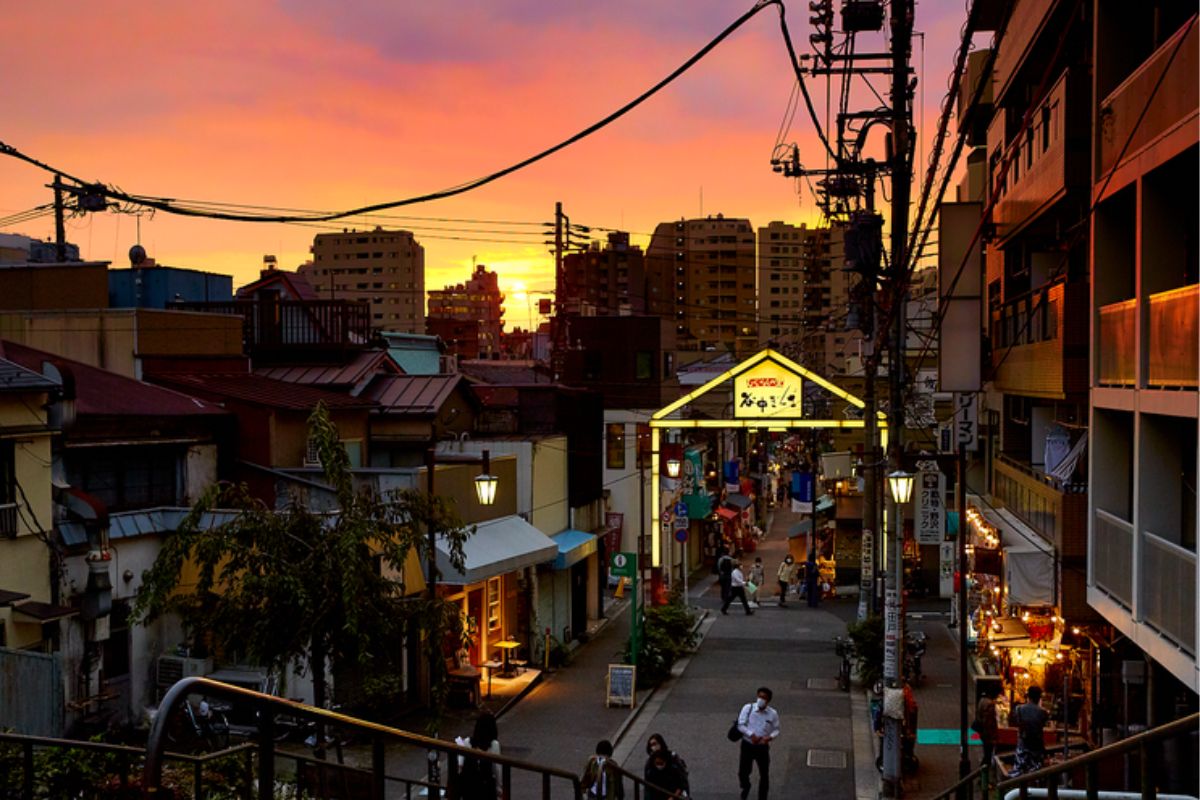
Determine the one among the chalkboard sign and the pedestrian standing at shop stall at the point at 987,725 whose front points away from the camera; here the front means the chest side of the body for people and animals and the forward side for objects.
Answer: the pedestrian standing at shop stall

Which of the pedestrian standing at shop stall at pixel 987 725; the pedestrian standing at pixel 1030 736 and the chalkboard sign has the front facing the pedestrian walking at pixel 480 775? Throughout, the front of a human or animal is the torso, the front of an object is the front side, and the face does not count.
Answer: the chalkboard sign

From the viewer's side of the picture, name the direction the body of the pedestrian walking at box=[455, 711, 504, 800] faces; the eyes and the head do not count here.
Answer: away from the camera

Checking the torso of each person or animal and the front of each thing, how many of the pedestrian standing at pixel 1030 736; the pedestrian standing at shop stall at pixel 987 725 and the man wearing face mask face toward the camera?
1

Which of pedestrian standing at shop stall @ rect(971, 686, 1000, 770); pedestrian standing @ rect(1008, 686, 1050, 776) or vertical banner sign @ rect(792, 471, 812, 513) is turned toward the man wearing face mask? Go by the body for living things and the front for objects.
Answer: the vertical banner sign

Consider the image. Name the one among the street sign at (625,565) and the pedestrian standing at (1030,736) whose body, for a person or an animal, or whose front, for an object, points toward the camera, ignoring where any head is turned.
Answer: the street sign

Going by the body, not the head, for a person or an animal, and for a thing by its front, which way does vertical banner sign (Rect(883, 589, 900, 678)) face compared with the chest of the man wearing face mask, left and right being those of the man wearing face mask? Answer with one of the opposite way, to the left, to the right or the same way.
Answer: the same way

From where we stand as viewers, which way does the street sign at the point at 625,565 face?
facing the viewer

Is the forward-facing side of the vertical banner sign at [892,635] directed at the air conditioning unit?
no

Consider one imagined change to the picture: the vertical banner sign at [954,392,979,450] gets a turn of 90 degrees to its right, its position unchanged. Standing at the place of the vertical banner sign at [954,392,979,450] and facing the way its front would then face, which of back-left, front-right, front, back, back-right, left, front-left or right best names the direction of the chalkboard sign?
front-left

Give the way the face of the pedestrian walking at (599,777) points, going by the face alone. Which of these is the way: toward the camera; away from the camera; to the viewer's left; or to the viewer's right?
away from the camera

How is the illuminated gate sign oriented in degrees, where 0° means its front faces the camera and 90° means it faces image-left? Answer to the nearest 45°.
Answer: approximately 0°

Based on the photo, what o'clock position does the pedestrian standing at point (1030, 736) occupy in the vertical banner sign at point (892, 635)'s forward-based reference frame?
The pedestrian standing is roughly at 10 o'clock from the vertical banner sign.

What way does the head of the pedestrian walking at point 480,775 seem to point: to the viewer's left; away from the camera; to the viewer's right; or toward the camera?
away from the camera

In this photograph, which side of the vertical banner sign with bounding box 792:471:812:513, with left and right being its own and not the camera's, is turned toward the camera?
front

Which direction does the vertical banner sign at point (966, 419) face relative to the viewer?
toward the camera

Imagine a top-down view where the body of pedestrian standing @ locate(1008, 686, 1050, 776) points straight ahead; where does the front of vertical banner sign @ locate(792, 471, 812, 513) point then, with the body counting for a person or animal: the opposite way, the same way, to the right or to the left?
the opposite way

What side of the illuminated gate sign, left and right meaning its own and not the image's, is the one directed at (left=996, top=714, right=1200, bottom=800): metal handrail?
front

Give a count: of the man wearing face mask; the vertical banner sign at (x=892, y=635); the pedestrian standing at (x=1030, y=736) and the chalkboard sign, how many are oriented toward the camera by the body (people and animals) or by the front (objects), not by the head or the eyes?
3

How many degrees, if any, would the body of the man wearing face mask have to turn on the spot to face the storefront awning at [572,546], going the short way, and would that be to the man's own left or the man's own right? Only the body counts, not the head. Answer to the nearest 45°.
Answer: approximately 180°
